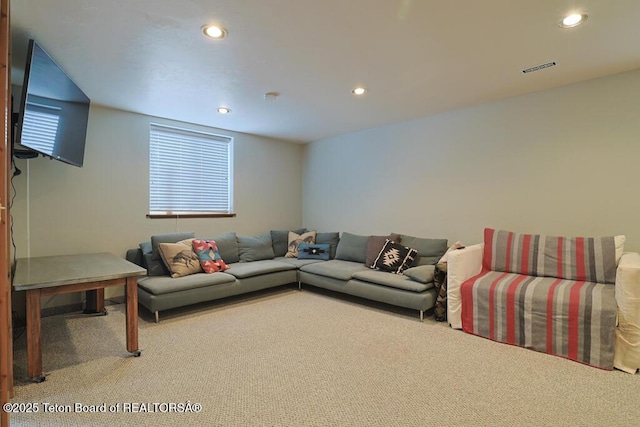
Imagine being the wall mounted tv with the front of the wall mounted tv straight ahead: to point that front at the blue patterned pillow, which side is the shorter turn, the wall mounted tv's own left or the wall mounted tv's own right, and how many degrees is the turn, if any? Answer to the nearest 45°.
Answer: approximately 45° to the wall mounted tv's own left

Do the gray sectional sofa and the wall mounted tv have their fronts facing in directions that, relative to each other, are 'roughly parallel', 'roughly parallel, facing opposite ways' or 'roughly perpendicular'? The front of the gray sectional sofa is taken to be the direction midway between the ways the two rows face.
roughly perpendicular

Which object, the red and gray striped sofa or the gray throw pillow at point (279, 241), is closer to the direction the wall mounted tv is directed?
the red and gray striped sofa

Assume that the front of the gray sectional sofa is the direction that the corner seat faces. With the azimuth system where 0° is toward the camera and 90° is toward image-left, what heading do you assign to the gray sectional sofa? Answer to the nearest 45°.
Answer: approximately 0°

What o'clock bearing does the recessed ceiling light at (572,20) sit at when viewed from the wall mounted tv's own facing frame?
The recessed ceiling light is roughly at 12 o'clock from the wall mounted tv.

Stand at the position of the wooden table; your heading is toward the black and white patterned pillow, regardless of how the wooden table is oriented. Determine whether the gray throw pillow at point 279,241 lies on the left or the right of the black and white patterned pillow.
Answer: left
